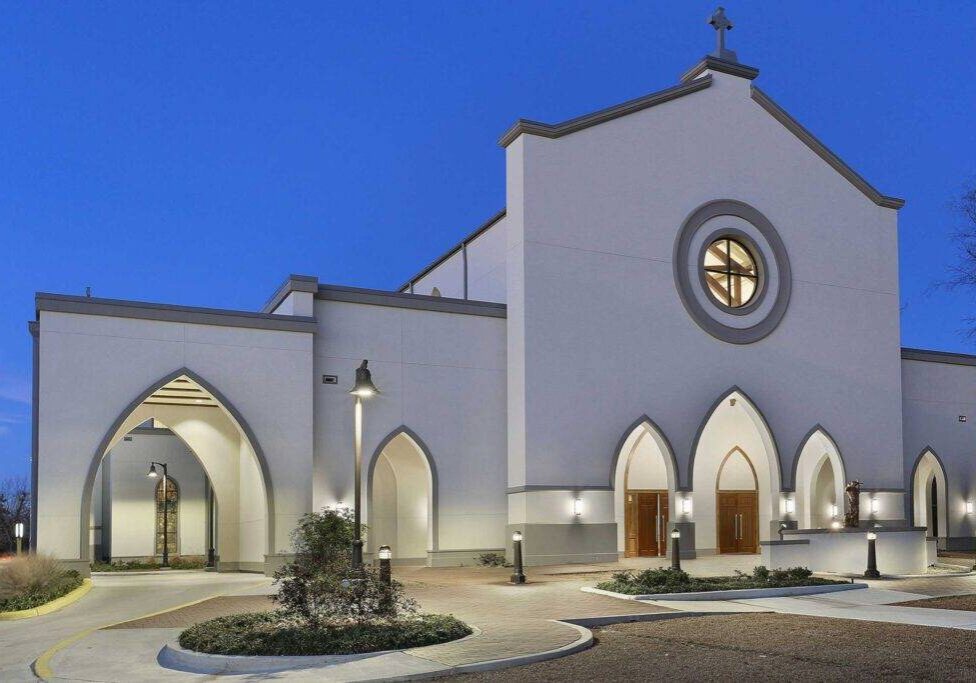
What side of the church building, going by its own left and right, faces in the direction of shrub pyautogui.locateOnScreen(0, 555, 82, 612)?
right

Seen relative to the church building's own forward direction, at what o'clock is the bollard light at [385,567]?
The bollard light is roughly at 2 o'clock from the church building.

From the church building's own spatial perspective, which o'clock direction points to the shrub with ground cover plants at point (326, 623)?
The shrub with ground cover plants is roughly at 2 o'clock from the church building.

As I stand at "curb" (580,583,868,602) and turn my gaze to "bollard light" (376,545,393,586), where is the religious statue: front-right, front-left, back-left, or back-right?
back-right

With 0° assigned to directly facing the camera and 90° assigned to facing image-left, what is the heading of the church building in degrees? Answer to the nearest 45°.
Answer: approximately 315°

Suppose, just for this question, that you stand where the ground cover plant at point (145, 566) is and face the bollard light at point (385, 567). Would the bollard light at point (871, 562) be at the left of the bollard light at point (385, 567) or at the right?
left

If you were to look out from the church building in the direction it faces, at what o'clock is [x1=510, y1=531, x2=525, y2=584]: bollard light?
The bollard light is roughly at 2 o'clock from the church building.
